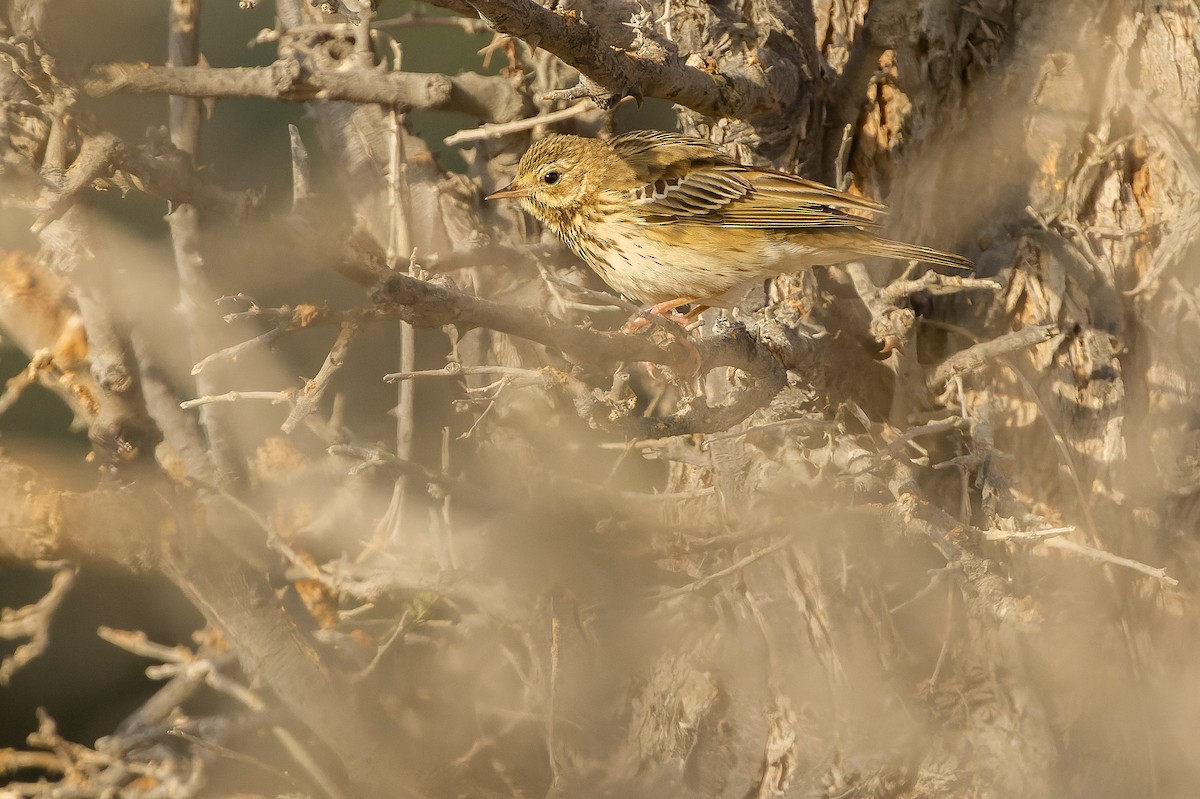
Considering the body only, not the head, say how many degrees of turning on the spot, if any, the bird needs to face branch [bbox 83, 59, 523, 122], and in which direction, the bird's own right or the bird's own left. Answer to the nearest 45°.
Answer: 0° — it already faces it

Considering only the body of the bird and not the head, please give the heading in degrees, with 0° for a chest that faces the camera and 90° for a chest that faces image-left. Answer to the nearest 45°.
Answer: approximately 90°
